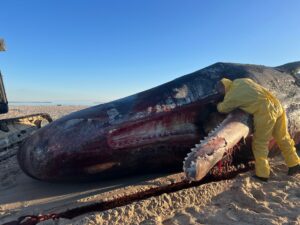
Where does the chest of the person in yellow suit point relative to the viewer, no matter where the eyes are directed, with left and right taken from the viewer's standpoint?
facing away from the viewer and to the left of the viewer
